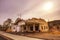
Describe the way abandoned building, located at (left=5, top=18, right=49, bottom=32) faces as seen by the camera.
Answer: facing the viewer
